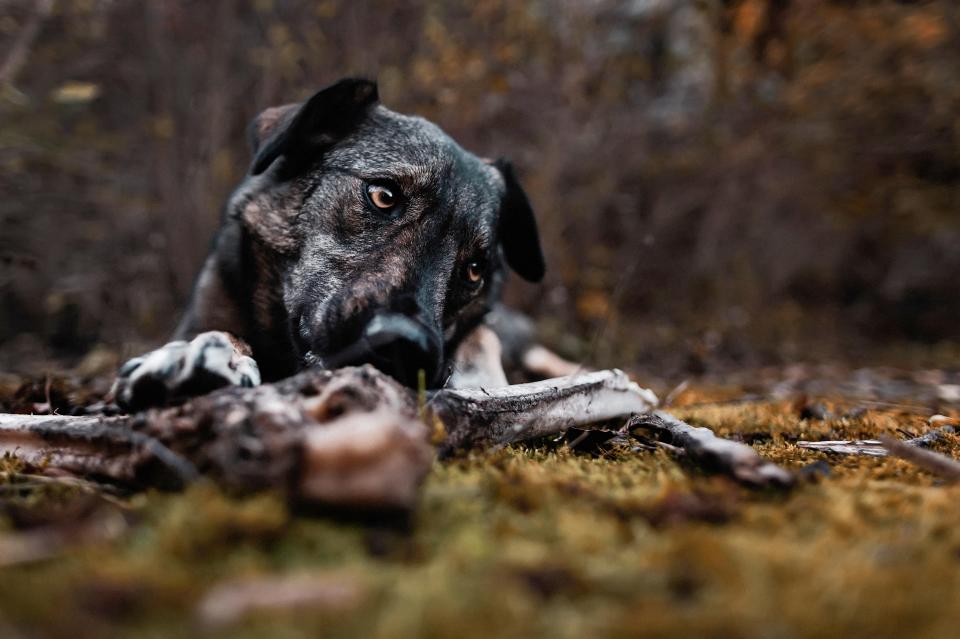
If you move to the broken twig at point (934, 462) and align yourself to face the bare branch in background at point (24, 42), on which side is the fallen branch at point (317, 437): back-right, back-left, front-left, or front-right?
front-left

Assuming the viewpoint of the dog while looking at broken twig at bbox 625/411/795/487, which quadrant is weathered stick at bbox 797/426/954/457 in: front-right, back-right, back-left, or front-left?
front-left

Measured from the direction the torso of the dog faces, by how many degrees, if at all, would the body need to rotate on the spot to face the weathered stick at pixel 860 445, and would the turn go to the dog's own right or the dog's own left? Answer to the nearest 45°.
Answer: approximately 45° to the dog's own left

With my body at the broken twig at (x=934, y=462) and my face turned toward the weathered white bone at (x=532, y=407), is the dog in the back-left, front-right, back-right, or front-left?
front-right

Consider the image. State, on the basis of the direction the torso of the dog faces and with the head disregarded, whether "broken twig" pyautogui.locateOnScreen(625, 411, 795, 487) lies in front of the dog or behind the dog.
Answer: in front

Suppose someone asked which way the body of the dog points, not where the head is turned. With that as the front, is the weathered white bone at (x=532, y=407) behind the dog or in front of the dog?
in front

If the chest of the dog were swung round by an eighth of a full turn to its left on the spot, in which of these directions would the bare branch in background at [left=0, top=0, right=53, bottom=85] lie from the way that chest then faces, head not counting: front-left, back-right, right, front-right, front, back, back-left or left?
back

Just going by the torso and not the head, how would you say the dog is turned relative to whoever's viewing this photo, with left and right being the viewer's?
facing the viewer
